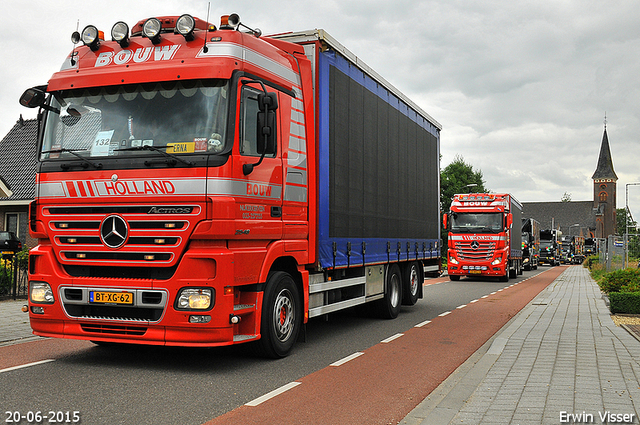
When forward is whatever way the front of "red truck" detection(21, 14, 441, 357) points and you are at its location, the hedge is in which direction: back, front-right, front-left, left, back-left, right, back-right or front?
back

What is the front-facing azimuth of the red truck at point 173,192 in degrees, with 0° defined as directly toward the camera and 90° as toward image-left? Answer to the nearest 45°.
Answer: approximately 45°

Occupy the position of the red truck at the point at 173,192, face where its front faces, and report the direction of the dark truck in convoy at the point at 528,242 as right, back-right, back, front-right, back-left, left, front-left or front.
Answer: back

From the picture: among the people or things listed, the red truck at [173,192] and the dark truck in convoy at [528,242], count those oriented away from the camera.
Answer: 0

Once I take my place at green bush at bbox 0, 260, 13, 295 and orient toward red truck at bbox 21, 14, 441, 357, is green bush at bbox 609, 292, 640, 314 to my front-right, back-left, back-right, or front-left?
front-left

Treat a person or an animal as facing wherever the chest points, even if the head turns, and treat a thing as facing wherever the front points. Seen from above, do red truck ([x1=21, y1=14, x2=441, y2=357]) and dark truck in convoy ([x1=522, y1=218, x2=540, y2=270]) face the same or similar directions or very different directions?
same or similar directions

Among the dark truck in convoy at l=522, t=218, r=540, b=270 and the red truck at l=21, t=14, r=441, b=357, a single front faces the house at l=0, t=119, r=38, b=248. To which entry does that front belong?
the dark truck in convoy

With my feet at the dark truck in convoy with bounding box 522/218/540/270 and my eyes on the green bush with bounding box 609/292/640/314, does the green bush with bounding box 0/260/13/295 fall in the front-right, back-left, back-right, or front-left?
front-right

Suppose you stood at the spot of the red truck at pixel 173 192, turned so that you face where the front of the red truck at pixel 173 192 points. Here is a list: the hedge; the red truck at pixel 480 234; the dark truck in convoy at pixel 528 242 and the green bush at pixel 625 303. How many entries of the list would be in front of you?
0

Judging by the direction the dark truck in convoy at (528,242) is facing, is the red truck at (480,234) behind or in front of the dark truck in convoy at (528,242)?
in front

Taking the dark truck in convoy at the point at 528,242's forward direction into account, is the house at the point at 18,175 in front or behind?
in front

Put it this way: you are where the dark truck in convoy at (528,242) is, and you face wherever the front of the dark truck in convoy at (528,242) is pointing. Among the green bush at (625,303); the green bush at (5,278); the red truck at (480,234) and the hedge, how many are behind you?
0

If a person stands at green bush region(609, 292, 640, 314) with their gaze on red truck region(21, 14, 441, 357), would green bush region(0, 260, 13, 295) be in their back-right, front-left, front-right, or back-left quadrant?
front-right

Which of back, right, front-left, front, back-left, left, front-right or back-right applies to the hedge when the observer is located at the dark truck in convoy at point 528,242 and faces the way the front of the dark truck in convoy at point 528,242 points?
front-left

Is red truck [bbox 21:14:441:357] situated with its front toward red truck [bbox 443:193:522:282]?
no

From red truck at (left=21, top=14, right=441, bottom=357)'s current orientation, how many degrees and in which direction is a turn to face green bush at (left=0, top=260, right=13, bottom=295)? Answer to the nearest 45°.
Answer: approximately 90° to its right

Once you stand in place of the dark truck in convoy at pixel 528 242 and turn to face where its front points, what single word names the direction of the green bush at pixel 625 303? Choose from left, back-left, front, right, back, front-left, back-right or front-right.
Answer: front-left

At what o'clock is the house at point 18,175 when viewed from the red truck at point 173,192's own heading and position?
The house is roughly at 4 o'clock from the red truck.

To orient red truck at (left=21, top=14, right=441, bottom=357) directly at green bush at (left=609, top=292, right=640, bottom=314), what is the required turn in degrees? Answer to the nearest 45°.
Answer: approximately 180°

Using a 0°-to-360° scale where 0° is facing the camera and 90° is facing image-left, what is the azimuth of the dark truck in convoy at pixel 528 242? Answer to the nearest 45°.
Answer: approximately 45°
